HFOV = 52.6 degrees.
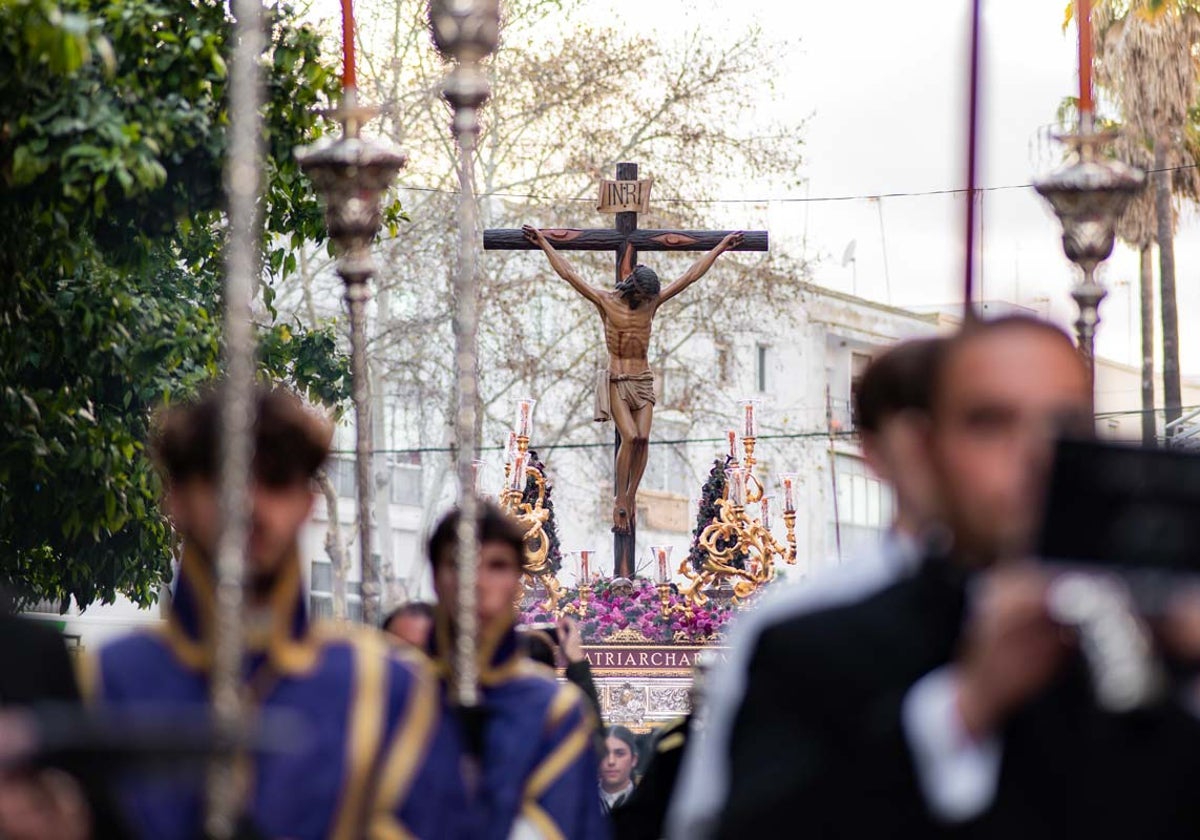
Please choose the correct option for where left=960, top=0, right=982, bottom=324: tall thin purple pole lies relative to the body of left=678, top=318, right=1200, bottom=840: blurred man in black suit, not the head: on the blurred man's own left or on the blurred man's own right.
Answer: on the blurred man's own left

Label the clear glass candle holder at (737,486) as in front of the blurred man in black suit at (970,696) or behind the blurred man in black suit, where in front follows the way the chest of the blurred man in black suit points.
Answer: behind

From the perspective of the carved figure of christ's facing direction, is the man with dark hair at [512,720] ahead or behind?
ahead

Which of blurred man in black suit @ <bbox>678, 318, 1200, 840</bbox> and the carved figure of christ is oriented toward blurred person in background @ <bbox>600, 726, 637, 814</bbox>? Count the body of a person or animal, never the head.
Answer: the carved figure of christ

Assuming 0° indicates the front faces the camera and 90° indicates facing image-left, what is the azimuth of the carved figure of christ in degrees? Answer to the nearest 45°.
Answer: approximately 0°

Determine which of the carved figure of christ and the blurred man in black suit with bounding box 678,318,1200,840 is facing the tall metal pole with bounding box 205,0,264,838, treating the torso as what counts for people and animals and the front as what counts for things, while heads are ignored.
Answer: the carved figure of christ

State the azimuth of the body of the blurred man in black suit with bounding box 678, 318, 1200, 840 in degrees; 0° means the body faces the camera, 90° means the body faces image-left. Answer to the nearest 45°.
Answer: approximately 315°
